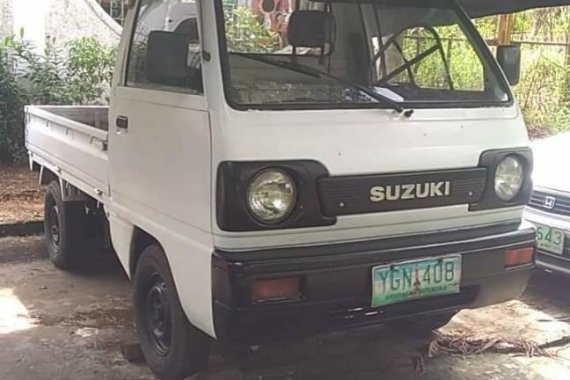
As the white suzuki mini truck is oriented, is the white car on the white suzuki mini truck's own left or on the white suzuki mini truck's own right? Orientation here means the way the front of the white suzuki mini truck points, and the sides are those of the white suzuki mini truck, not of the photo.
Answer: on the white suzuki mini truck's own left

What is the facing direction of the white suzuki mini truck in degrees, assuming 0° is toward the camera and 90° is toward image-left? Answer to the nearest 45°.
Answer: approximately 315°

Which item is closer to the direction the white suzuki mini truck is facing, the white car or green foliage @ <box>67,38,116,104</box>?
the white car

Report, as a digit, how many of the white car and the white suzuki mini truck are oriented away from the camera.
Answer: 0

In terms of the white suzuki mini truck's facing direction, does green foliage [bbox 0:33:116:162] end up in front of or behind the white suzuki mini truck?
behind

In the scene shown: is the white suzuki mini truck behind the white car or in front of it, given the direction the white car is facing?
in front

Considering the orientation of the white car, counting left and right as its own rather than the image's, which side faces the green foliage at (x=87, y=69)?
right

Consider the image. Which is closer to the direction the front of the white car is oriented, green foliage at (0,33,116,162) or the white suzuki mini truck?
the white suzuki mini truck

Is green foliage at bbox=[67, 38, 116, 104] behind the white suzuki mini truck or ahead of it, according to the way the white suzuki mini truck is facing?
behind
